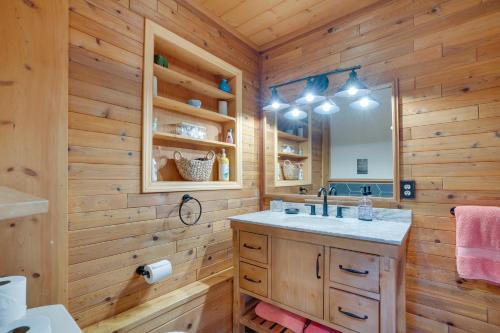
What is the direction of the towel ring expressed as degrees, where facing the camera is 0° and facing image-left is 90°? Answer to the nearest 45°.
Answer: approximately 315°

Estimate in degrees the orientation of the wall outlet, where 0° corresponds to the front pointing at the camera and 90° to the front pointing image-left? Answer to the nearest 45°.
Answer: approximately 0°

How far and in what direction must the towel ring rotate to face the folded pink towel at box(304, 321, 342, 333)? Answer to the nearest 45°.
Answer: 0° — it already faces it
